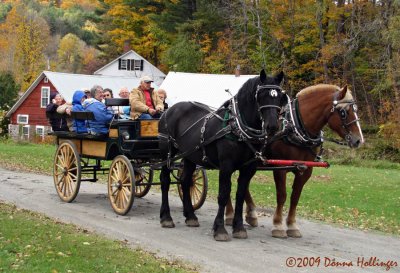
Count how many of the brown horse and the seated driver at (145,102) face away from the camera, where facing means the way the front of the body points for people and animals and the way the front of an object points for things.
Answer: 0

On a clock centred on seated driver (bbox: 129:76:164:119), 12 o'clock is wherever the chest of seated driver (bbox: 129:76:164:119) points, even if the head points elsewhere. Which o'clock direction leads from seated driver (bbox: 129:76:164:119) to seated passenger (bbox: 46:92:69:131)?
seated passenger (bbox: 46:92:69:131) is roughly at 6 o'clock from seated driver (bbox: 129:76:164:119).

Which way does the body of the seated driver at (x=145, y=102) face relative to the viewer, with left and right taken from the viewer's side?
facing the viewer and to the right of the viewer

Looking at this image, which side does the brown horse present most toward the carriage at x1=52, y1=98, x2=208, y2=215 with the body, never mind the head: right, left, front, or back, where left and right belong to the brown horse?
back

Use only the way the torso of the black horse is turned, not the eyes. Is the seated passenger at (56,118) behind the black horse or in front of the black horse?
behind

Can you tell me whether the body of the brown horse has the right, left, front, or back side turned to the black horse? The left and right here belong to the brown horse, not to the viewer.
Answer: right

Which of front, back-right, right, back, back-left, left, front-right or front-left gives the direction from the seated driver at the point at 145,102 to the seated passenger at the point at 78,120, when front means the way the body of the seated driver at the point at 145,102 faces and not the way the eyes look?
back
